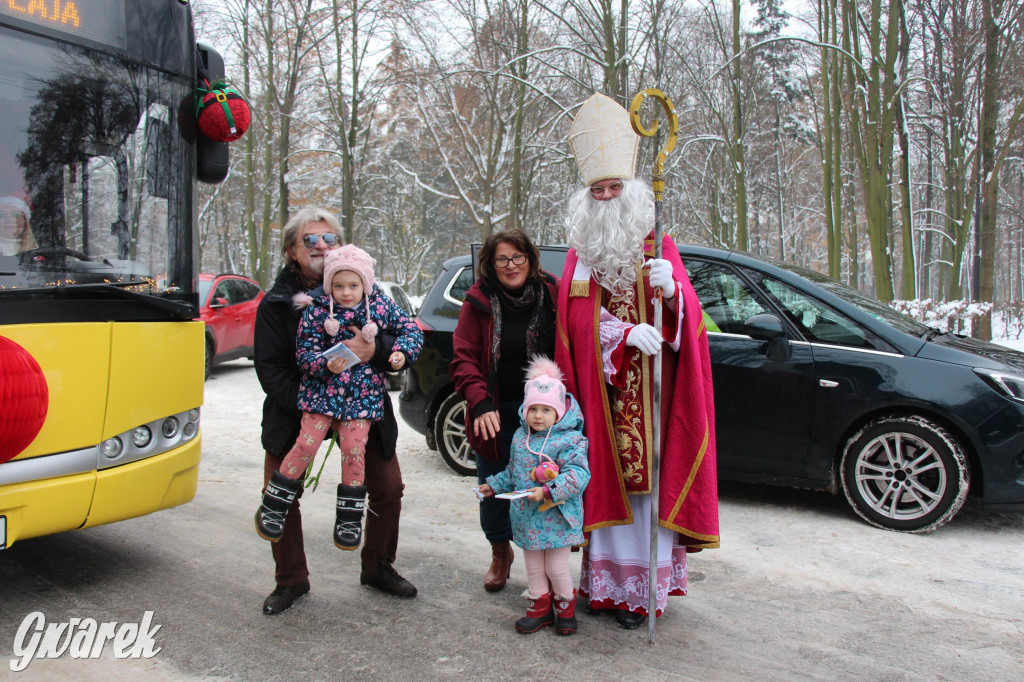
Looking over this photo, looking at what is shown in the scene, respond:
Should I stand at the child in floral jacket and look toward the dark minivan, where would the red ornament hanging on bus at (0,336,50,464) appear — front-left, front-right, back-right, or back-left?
back-left

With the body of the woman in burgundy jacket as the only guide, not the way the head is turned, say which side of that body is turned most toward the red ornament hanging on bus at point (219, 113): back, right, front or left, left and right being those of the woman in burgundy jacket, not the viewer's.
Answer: right

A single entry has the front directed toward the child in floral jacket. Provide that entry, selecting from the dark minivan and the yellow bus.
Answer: the yellow bus

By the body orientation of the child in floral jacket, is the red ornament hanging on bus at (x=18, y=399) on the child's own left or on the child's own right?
on the child's own right

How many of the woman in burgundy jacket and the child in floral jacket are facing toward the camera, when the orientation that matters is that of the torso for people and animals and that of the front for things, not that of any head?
2

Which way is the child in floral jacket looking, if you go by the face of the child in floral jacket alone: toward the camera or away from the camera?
toward the camera

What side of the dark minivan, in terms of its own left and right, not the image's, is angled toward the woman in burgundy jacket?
right

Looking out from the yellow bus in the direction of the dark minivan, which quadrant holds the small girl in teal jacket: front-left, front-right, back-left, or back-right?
front-right

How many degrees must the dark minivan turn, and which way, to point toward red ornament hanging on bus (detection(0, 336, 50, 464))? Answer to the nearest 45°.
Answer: approximately 90° to its right

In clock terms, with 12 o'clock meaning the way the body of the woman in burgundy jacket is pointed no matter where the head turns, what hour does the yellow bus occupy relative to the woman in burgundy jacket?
The yellow bus is roughly at 3 o'clock from the woman in burgundy jacket.

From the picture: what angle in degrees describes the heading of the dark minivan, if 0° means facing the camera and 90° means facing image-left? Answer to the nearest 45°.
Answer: approximately 315°

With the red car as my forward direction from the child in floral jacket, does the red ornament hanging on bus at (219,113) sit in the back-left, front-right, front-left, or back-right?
front-left

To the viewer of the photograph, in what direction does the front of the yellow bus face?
facing the viewer and to the right of the viewer

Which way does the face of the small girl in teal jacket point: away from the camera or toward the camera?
toward the camera

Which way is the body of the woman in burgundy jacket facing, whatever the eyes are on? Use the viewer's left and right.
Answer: facing the viewer
